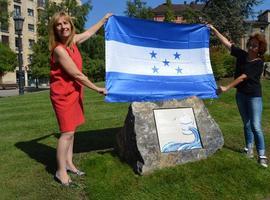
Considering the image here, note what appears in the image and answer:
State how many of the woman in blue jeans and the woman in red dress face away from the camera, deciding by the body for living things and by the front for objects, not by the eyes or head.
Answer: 0

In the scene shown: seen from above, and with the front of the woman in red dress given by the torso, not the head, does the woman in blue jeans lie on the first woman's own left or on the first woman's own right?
on the first woman's own left

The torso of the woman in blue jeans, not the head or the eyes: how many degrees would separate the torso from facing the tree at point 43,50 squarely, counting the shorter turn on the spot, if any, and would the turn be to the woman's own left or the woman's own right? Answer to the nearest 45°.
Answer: approximately 90° to the woman's own right

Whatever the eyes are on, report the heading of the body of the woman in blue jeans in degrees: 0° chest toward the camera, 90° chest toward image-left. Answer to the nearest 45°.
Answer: approximately 45°

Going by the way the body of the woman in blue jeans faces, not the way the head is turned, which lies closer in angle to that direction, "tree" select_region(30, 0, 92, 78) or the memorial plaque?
the memorial plaque

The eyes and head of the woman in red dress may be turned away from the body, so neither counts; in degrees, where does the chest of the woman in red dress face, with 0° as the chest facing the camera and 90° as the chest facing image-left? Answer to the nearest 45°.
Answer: approximately 315°

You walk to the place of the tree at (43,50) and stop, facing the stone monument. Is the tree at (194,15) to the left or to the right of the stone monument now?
left

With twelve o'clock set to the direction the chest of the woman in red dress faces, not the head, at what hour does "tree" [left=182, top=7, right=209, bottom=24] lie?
The tree is roughly at 8 o'clock from the woman in red dress.

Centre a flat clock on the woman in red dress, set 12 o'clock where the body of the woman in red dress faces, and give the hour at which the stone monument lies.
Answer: The stone monument is roughly at 10 o'clock from the woman in red dress.

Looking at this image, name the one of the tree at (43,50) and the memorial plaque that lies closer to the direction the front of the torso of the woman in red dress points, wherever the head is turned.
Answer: the memorial plaque

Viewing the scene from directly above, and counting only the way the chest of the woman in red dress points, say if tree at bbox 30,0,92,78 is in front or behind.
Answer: behind
